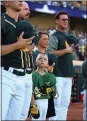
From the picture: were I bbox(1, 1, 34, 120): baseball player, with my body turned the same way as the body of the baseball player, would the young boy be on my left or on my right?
on my left

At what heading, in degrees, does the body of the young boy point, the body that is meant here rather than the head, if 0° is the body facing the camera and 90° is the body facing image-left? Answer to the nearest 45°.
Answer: approximately 0°

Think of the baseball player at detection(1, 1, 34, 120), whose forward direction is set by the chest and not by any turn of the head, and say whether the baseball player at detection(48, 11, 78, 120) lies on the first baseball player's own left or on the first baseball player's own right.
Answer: on the first baseball player's own left

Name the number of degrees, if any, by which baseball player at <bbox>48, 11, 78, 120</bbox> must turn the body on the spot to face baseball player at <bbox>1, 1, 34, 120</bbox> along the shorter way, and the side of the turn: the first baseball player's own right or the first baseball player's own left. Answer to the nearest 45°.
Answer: approximately 45° to the first baseball player's own right

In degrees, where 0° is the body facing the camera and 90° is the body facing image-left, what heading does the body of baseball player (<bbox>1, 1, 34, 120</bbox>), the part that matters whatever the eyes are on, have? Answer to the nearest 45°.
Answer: approximately 315°

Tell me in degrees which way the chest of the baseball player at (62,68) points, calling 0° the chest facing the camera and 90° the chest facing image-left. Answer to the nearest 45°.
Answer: approximately 315°

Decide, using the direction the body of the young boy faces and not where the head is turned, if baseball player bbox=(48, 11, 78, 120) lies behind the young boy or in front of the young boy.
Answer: behind

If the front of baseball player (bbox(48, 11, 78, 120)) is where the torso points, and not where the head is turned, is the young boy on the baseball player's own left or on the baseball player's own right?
on the baseball player's own right
